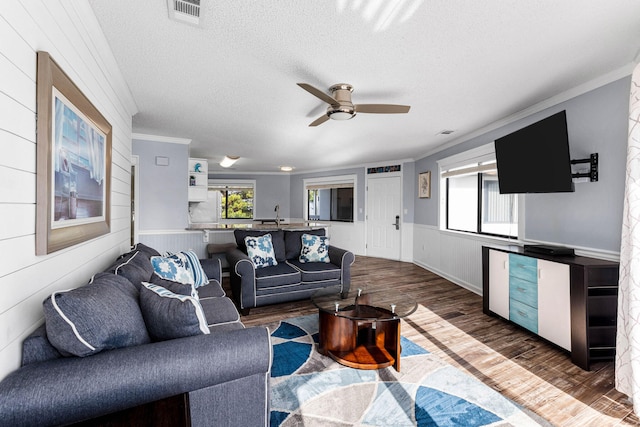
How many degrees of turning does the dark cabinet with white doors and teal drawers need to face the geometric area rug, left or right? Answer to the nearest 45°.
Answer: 0° — it already faces it

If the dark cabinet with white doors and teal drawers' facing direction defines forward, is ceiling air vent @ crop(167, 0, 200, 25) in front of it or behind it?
in front

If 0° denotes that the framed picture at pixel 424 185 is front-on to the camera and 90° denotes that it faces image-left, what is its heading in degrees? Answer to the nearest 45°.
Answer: approximately 45°

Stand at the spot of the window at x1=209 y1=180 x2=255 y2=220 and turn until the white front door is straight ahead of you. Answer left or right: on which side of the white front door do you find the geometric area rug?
right

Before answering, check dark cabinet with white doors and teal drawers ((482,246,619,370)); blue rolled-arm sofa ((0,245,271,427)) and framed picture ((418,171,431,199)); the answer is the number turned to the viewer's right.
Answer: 1

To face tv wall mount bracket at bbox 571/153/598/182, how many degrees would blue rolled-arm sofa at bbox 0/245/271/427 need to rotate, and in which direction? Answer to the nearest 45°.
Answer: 0° — it already faces it

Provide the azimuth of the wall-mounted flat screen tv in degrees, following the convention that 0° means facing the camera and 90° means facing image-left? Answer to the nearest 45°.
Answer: approximately 45°

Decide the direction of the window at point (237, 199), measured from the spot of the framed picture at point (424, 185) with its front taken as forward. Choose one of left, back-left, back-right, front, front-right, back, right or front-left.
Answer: front-right

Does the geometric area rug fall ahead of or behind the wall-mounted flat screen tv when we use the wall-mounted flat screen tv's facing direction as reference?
ahead

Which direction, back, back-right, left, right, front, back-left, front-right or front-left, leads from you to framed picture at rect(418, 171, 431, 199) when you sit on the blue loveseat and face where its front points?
left

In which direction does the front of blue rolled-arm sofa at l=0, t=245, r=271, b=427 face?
to the viewer's right

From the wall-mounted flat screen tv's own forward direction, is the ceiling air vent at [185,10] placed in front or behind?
in front

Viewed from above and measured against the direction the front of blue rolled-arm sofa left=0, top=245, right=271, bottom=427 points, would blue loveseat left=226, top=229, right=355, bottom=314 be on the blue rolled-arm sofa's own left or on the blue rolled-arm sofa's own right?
on the blue rolled-arm sofa's own left
